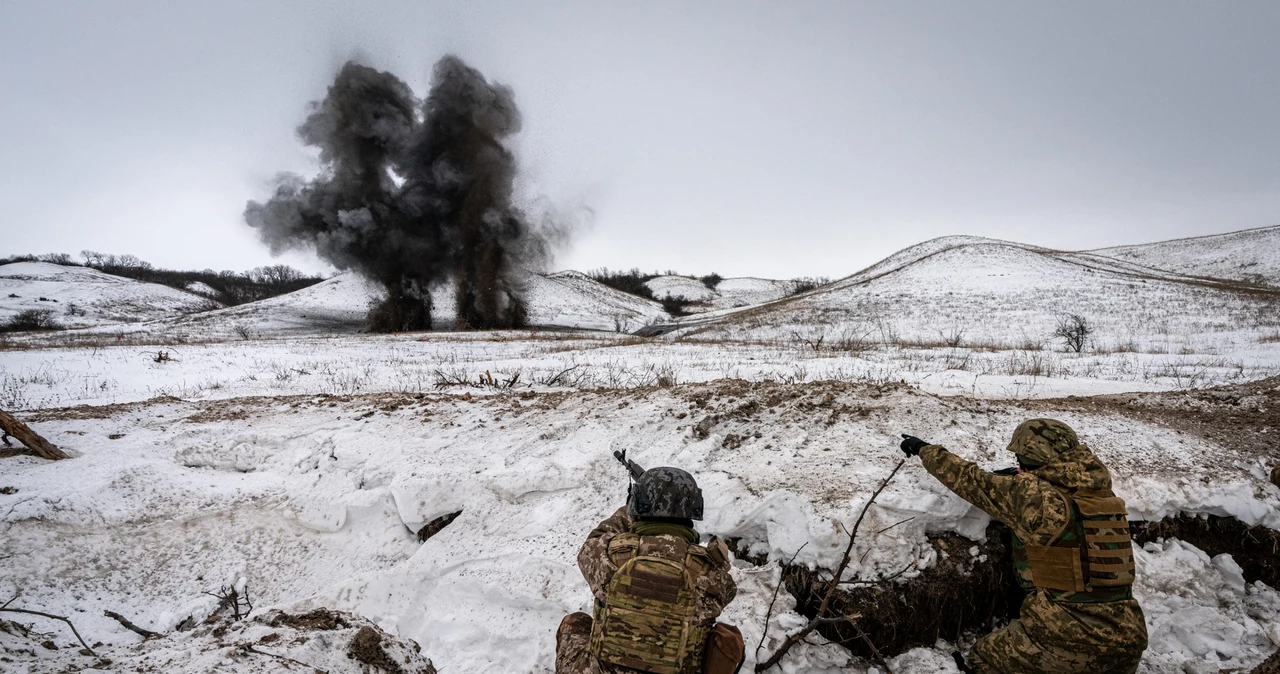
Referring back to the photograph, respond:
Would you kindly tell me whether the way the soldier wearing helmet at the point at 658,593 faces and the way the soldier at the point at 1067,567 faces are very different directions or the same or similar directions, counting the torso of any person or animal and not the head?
same or similar directions

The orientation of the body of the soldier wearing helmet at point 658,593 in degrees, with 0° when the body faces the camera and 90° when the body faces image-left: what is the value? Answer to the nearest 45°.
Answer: approximately 180°

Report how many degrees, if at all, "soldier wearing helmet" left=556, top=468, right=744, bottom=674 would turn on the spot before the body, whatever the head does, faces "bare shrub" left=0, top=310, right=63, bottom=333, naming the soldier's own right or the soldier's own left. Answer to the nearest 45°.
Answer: approximately 45° to the soldier's own left

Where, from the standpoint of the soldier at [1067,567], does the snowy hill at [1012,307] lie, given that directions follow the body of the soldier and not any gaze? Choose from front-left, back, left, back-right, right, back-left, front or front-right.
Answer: front-right

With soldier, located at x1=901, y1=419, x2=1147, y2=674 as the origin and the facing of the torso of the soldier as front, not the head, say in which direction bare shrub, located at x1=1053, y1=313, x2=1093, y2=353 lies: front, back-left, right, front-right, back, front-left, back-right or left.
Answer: front-right

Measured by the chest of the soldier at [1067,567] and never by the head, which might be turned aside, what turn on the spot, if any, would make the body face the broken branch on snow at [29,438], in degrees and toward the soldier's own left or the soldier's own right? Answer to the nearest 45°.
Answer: approximately 45° to the soldier's own left

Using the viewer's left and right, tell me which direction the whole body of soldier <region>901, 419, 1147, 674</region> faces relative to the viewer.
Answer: facing away from the viewer and to the left of the viewer

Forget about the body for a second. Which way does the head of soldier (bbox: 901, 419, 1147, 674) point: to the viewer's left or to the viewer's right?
to the viewer's left

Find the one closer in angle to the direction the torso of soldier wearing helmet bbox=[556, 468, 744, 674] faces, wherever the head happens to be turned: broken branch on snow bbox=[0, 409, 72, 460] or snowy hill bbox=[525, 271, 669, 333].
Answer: the snowy hill

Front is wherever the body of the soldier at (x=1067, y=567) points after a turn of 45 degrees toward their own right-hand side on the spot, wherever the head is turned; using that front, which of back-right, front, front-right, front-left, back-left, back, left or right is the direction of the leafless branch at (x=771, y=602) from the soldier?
left

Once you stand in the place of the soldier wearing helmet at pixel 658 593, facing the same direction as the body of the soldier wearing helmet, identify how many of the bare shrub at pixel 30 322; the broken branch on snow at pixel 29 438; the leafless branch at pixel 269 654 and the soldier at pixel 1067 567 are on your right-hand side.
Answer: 1

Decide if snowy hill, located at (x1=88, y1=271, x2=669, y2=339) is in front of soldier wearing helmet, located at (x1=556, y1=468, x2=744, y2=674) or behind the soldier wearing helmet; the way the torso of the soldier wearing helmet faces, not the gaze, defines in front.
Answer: in front

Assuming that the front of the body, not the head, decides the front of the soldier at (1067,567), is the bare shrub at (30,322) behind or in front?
in front

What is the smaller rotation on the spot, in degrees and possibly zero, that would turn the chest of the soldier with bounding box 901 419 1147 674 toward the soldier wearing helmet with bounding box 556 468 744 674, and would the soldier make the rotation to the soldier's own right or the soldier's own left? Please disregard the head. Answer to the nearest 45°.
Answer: approximately 90° to the soldier's own left

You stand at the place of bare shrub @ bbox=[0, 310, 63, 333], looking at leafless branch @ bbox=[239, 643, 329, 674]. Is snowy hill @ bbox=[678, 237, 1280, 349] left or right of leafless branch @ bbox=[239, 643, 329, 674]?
left

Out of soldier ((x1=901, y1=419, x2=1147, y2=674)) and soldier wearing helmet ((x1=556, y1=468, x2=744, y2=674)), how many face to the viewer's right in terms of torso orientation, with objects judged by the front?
0

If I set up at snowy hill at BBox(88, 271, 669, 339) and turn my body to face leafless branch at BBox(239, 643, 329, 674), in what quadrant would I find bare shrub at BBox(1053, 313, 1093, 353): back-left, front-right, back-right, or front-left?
front-left
